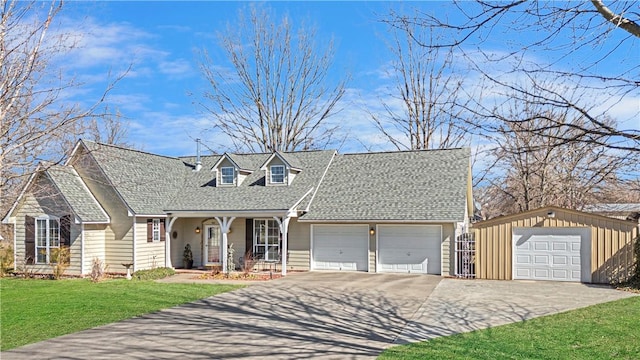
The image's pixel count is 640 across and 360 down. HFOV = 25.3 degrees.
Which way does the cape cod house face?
toward the camera

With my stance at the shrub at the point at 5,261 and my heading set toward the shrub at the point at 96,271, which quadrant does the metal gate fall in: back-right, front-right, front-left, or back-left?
front-left

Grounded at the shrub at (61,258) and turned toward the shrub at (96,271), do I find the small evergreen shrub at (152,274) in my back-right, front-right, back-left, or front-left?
front-left

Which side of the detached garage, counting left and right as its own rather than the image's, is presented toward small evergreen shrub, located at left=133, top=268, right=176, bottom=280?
right

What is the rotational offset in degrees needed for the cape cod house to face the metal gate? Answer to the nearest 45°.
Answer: approximately 45° to its left

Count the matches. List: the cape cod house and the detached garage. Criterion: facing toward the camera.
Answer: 2

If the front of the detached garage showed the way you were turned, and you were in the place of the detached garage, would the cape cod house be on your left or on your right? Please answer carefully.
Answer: on your right

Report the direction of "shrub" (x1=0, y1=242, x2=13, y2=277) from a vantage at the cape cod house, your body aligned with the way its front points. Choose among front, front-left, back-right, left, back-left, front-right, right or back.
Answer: right

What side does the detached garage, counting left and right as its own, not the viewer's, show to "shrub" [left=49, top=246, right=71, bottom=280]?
right

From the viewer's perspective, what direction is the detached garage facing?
toward the camera

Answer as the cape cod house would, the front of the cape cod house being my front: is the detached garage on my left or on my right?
on my left
